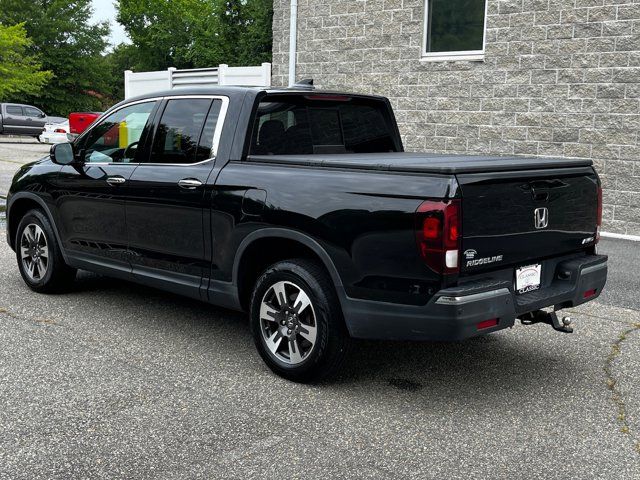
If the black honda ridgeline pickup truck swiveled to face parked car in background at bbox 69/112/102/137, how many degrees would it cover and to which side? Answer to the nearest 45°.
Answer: approximately 45° to its right

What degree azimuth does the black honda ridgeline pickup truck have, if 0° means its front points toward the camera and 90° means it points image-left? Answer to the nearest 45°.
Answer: approximately 135°

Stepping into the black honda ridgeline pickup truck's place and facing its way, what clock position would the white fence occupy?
The white fence is roughly at 1 o'clock from the black honda ridgeline pickup truck.

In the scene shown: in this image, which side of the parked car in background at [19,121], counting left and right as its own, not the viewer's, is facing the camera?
right

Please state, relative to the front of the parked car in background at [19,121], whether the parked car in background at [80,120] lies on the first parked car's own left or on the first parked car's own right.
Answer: on the first parked car's own right

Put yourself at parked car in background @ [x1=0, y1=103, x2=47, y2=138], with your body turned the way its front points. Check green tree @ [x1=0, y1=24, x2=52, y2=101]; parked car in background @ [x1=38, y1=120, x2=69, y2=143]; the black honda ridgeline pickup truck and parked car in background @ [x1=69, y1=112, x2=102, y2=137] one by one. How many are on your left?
1

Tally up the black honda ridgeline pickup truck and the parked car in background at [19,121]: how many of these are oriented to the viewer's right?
1

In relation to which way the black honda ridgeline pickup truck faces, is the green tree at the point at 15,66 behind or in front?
in front

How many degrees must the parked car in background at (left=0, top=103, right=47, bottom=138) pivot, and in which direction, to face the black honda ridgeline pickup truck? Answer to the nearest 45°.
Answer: approximately 90° to its right
